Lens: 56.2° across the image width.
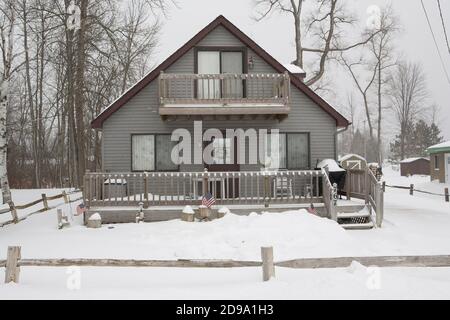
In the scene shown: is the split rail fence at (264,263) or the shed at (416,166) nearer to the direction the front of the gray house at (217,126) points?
the split rail fence

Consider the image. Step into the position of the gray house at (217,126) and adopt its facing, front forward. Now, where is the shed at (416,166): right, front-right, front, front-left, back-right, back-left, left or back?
back-left

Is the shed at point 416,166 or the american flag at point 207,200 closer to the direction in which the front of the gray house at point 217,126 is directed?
the american flag

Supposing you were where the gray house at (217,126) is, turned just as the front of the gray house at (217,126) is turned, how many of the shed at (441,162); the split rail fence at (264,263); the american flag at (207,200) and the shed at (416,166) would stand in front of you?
2

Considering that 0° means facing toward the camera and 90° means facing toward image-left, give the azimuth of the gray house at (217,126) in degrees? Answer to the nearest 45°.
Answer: approximately 0°

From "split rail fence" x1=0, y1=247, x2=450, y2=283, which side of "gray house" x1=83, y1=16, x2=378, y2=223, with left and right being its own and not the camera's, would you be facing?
front

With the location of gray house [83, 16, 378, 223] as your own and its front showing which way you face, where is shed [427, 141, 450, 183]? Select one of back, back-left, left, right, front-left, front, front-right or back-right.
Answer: back-left
